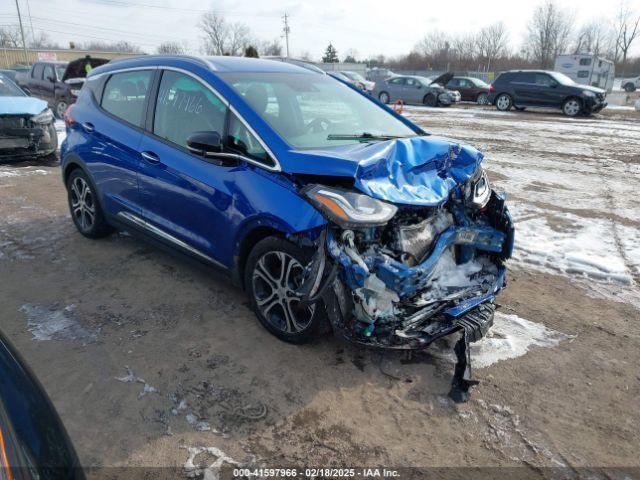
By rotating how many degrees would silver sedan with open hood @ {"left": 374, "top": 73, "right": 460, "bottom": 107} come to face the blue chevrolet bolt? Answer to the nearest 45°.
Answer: approximately 45° to its right

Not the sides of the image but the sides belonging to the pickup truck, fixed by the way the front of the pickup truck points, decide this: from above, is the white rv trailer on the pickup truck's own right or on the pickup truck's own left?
on the pickup truck's own left

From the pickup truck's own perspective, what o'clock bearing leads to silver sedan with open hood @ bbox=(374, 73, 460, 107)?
The silver sedan with open hood is roughly at 10 o'clock from the pickup truck.

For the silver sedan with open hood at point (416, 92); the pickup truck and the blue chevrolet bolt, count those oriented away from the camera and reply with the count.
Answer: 0

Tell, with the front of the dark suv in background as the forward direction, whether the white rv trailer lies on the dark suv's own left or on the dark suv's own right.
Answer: on the dark suv's own left

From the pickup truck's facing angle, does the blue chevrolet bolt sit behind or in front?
in front

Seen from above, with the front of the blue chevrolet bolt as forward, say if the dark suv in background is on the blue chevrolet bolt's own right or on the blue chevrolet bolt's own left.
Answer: on the blue chevrolet bolt's own left

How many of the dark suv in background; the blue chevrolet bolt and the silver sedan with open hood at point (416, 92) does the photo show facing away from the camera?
0

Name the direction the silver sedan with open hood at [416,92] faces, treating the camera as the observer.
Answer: facing the viewer and to the right of the viewer

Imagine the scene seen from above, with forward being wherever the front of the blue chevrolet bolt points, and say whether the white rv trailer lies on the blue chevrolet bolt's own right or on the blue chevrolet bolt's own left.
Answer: on the blue chevrolet bolt's own left

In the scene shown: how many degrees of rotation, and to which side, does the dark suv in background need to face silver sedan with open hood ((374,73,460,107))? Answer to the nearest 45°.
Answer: approximately 180°

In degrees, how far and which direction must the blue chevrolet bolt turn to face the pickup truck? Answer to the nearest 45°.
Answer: approximately 180°

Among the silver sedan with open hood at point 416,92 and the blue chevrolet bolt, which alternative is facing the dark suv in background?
the silver sedan with open hood

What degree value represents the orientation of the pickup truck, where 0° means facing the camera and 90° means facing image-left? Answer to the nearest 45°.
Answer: approximately 315°
